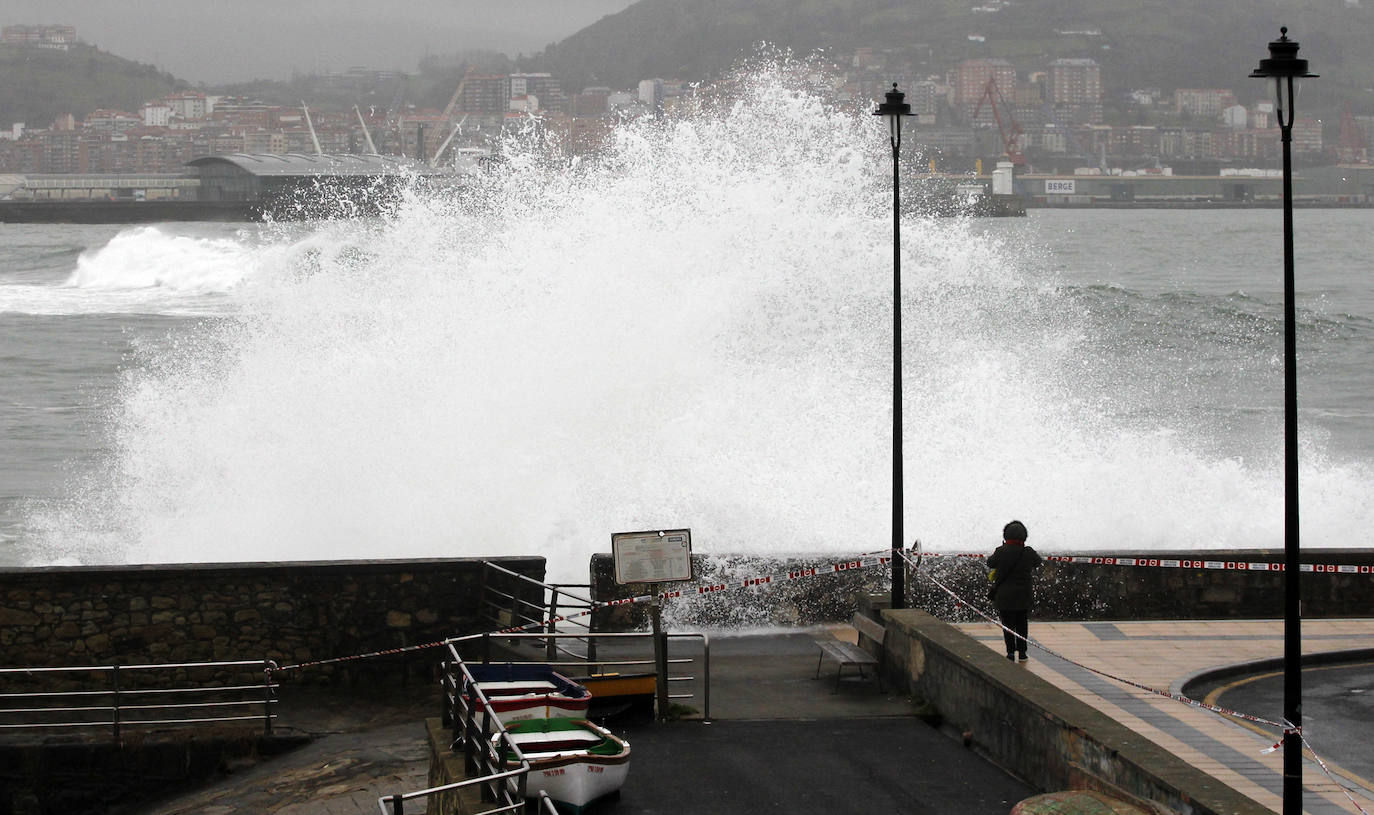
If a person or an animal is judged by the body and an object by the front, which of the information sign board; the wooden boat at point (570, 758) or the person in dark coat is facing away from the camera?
the person in dark coat

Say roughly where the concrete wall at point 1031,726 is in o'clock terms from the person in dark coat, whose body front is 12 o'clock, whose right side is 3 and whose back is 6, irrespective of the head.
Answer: The concrete wall is roughly at 6 o'clock from the person in dark coat.

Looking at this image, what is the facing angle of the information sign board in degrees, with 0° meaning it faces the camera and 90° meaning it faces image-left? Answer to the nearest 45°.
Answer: approximately 0°

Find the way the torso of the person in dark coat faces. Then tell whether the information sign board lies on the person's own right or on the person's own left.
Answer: on the person's own left

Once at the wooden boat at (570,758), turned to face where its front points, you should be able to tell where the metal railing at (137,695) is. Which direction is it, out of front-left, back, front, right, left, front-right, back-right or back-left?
back

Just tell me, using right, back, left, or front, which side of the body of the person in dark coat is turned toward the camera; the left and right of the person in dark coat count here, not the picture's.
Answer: back

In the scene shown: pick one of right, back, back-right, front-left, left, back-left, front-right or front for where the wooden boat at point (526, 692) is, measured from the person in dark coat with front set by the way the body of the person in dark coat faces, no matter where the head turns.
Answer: back-left

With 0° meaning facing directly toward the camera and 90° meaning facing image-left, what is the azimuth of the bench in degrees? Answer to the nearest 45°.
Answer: approximately 45°
